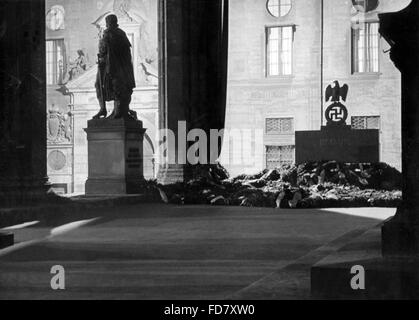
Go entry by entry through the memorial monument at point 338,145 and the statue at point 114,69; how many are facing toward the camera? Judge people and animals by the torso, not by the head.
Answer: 1

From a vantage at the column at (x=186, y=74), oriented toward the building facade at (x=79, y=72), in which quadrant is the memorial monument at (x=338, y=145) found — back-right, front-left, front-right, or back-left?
back-right

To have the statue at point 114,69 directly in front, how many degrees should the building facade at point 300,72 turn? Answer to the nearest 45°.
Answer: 0° — it already faces it

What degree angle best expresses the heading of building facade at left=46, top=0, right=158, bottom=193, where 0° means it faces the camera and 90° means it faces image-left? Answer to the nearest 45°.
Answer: approximately 0°

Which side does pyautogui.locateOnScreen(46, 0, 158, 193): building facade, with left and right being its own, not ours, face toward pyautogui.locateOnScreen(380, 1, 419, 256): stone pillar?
front

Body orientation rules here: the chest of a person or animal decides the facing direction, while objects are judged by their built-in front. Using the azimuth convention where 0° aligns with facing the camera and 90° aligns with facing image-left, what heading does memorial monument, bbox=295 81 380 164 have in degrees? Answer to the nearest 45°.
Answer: approximately 0°

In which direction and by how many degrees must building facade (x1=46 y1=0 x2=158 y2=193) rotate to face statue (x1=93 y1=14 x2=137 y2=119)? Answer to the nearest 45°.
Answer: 0° — it already faces it

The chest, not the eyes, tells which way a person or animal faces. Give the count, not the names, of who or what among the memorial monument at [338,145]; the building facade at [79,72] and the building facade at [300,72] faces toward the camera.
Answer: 3

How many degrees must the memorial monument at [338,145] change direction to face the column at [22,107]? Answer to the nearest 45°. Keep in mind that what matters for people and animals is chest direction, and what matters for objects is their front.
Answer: approximately 45° to its right

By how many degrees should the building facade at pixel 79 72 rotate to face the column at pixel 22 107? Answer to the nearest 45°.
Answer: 0° — it already faces it
